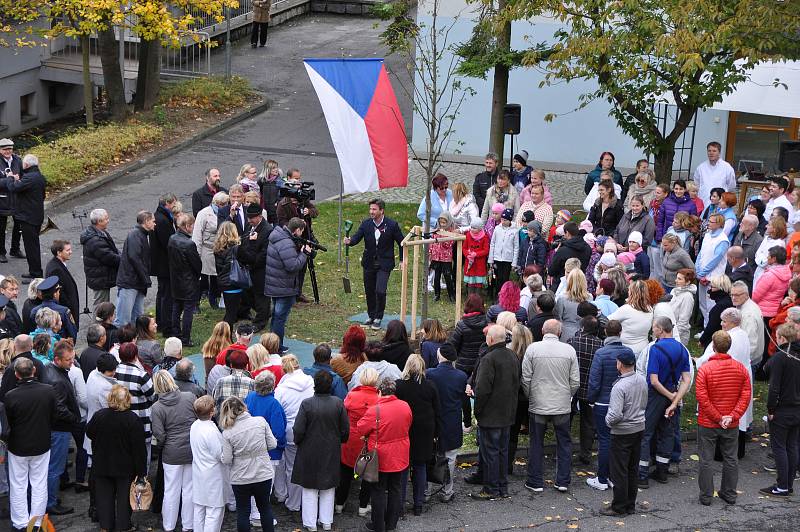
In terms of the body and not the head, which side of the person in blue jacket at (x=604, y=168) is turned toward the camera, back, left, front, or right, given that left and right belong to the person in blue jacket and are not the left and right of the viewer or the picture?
front

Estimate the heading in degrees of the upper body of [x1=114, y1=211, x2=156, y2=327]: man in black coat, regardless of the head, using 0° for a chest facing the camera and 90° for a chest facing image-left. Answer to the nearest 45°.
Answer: approximately 270°

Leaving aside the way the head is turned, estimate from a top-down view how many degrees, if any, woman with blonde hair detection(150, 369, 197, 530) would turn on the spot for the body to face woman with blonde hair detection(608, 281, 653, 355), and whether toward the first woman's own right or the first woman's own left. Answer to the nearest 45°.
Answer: approximately 90° to the first woman's own right

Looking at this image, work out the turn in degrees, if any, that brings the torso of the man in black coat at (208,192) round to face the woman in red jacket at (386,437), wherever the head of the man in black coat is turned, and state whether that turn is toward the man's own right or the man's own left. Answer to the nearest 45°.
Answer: approximately 45° to the man's own right

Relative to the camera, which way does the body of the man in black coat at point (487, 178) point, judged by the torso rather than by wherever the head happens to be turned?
toward the camera

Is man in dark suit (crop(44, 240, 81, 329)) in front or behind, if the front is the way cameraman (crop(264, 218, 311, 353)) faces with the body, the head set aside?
behind

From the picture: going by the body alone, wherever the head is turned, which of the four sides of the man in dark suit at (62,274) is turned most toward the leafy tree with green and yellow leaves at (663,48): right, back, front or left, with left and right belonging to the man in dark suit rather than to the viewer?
front

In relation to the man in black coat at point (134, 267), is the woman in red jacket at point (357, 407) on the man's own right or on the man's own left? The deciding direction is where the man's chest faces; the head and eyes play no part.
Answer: on the man's own right

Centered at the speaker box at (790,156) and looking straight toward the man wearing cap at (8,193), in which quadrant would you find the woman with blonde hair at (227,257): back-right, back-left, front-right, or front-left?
front-left

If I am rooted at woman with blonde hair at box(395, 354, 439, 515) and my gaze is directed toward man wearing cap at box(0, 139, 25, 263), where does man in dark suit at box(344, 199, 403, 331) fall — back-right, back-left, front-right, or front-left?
front-right

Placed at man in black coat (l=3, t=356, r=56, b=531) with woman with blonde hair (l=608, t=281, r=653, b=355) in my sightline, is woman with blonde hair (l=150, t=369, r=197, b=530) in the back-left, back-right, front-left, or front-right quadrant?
front-right

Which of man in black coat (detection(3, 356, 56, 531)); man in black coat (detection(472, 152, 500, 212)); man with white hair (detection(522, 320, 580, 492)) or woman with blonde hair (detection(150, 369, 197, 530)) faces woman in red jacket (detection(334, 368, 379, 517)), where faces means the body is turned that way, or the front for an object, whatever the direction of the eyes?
man in black coat (detection(472, 152, 500, 212))

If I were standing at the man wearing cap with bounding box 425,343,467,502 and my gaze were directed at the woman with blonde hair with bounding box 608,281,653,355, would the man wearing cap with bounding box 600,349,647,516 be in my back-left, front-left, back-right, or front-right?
front-right

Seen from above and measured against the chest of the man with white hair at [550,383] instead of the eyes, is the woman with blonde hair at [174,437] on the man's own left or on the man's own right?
on the man's own left

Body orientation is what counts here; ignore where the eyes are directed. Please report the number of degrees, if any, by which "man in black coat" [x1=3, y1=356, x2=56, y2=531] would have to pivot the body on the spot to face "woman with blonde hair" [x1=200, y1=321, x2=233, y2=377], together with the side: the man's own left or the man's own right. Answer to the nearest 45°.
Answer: approximately 90° to the man's own right

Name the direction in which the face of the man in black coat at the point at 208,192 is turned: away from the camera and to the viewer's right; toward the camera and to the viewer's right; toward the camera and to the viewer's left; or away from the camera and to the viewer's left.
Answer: toward the camera and to the viewer's right

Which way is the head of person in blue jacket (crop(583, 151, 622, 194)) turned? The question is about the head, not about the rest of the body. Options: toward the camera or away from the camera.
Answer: toward the camera

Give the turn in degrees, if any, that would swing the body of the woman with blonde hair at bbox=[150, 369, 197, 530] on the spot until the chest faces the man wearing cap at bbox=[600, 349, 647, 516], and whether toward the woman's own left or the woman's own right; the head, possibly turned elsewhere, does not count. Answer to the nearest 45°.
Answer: approximately 90° to the woman's own right

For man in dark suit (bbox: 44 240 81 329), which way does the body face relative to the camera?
to the viewer's right
